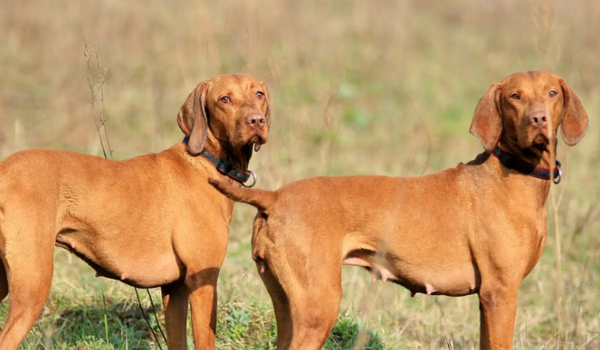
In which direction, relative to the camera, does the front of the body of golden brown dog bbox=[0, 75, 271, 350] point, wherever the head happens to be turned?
to the viewer's right

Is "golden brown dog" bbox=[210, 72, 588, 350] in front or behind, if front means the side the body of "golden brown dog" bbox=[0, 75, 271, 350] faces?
in front

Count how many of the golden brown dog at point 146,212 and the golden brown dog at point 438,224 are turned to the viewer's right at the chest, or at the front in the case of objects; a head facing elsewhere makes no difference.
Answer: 2

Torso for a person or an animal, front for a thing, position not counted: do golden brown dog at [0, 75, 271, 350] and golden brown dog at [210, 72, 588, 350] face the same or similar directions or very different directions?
same or similar directions

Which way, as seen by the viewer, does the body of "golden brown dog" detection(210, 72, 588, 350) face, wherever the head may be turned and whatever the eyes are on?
to the viewer's right

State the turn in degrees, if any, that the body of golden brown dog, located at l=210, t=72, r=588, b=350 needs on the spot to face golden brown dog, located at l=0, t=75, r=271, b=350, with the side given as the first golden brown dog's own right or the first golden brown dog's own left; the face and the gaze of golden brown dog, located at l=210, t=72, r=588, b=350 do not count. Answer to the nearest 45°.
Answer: approximately 180°
